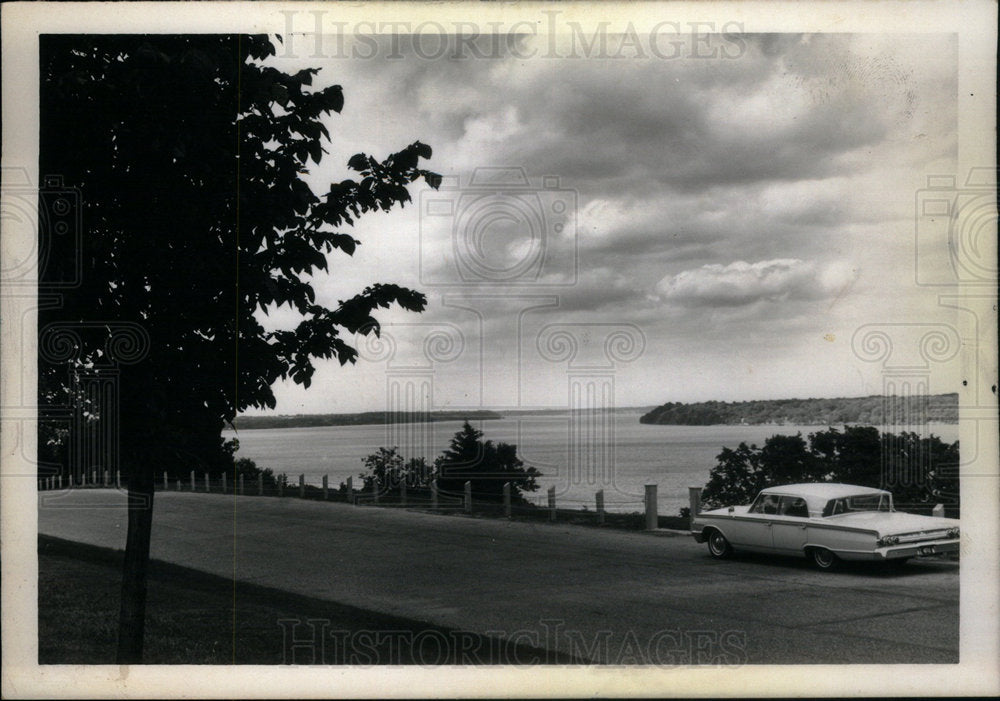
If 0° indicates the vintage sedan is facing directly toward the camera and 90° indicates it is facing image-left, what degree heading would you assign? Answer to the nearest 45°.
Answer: approximately 135°
